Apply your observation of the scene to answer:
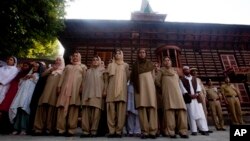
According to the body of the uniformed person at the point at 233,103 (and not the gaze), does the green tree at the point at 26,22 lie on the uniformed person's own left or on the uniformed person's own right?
on the uniformed person's own right

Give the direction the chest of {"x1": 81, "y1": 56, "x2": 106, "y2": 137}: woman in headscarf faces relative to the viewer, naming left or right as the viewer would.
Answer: facing the viewer

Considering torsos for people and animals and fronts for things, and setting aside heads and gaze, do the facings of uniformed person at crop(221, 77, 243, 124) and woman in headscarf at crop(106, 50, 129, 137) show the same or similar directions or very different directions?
same or similar directions

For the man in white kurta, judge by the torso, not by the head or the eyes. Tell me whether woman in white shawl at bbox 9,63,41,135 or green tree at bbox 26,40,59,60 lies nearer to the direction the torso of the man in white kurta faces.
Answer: the woman in white shawl

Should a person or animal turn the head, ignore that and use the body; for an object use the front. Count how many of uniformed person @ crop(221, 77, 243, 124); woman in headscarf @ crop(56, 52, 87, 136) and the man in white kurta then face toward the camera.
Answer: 3

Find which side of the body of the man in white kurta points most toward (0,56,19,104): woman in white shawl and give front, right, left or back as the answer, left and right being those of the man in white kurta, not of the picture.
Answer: right

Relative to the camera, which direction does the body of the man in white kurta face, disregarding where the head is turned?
toward the camera

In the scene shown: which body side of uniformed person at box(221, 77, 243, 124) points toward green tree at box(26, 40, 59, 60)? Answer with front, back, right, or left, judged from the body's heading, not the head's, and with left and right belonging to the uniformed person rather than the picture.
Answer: right

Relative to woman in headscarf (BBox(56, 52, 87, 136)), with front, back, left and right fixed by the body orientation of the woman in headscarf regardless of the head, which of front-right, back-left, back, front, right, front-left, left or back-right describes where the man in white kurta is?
left

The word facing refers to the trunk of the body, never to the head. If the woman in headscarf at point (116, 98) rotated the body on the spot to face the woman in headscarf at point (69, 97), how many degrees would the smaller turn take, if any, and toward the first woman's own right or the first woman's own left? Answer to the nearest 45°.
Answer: approximately 90° to the first woman's own right

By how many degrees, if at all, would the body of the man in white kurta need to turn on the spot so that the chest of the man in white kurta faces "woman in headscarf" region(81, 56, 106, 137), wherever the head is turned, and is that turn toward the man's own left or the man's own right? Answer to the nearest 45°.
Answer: approximately 45° to the man's own right

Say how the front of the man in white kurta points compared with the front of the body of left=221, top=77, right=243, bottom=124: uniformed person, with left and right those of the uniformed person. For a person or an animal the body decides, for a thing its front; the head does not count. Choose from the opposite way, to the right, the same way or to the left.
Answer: the same way

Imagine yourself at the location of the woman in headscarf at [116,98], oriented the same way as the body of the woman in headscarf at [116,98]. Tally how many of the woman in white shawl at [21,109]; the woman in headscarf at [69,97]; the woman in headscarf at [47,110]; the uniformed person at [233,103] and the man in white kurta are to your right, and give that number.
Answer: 3

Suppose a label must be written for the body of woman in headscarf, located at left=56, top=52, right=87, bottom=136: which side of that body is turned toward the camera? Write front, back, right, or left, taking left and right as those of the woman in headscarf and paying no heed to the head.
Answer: front

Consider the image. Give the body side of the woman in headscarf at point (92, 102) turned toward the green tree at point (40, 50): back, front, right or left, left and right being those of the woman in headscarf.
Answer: back

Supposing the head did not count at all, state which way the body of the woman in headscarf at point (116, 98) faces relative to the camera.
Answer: toward the camera

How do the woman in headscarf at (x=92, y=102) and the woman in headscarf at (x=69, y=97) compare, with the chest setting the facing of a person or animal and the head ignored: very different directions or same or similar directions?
same or similar directions

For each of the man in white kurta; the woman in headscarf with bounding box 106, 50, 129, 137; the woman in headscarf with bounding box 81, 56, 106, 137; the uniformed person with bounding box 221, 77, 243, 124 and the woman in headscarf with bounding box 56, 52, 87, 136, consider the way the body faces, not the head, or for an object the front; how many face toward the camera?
5
